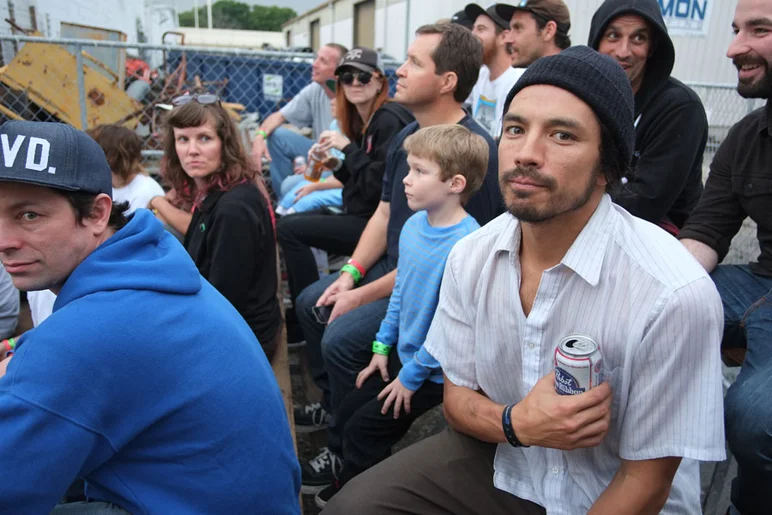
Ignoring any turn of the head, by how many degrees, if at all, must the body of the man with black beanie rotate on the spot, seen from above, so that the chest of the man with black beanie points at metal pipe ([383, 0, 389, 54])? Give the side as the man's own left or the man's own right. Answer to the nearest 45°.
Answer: approximately 135° to the man's own right

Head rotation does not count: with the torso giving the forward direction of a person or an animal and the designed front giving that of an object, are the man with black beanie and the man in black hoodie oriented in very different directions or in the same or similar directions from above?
same or similar directions

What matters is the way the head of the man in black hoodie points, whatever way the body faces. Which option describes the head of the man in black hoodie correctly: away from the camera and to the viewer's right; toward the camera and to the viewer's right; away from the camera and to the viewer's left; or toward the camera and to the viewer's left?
toward the camera and to the viewer's left

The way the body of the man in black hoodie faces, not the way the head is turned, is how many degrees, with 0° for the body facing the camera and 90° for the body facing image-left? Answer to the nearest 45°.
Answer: approximately 45°

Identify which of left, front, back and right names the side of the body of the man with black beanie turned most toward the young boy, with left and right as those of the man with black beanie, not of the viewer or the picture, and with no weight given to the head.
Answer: right

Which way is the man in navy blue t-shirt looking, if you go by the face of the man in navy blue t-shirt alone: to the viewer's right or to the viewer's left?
to the viewer's left

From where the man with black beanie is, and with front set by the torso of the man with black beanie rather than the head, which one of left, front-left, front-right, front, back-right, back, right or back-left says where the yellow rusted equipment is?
right

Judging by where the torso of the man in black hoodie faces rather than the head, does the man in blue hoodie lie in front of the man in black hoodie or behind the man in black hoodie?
in front

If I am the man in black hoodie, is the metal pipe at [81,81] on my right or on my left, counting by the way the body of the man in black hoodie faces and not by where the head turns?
on my right

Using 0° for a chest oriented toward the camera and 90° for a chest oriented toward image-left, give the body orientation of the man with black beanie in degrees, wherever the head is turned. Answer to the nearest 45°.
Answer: approximately 45°

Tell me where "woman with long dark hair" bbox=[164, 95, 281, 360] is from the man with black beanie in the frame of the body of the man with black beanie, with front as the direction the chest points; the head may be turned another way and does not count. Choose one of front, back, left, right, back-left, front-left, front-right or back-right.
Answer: right

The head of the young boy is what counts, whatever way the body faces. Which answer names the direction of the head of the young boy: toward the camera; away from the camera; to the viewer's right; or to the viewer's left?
to the viewer's left

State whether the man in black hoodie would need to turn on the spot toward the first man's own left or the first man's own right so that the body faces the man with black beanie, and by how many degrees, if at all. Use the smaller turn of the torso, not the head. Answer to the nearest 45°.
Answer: approximately 45° to the first man's own left

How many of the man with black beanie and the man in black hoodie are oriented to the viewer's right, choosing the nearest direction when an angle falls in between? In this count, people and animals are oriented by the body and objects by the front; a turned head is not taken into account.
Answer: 0

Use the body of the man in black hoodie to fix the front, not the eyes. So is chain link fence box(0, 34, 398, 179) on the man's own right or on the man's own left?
on the man's own right
